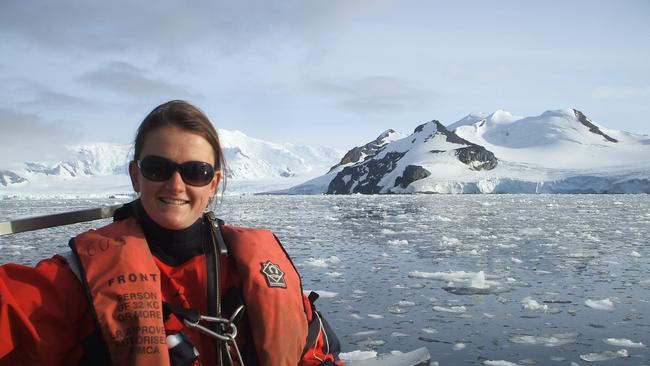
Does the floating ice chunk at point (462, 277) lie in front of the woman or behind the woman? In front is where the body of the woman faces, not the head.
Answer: behind

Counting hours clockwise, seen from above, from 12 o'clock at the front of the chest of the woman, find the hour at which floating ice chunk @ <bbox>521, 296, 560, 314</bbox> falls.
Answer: The floating ice chunk is roughly at 8 o'clock from the woman.

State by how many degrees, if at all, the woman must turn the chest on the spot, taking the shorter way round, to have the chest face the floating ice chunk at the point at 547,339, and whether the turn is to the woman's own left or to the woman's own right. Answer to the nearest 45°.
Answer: approximately 135° to the woman's own left

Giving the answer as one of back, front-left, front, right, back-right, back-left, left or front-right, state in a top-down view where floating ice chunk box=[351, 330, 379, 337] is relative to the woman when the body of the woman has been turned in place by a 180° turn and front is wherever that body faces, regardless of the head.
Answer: front-right

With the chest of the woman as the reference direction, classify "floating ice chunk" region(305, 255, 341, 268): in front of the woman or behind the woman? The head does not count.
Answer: behind

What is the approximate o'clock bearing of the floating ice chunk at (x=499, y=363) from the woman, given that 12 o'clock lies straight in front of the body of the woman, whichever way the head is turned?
The floating ice chunk is roughly at 8 o'clock from the woman.

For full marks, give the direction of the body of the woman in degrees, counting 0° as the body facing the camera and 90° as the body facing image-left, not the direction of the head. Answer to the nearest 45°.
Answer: approximately 0°

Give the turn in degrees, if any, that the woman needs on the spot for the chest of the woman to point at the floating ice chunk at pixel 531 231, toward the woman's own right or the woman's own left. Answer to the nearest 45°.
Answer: approximately 135° to the woman's own left

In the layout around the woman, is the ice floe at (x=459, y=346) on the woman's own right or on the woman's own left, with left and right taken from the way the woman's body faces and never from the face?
on the woman's own left
